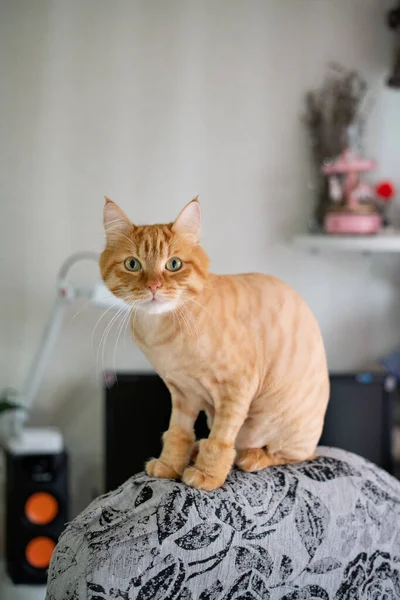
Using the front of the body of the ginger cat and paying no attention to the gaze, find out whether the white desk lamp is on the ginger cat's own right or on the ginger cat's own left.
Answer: on the ginger cat's own right

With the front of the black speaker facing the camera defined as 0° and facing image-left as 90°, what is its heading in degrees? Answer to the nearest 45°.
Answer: approximately 0°

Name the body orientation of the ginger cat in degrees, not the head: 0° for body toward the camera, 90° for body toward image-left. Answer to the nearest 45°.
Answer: approximately 45°

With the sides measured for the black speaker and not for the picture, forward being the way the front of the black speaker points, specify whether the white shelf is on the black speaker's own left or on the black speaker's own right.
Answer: on the black speaker's own left

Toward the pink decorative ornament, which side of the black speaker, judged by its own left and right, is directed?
left
